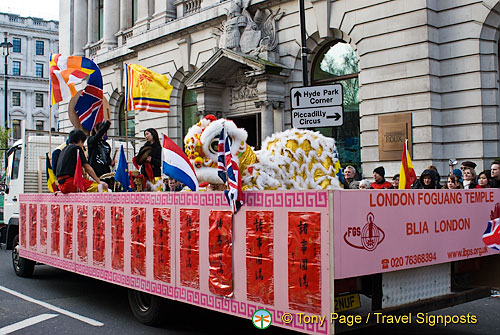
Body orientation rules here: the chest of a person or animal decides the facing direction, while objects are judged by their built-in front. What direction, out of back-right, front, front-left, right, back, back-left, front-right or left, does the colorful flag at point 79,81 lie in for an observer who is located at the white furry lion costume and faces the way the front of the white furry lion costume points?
front-right

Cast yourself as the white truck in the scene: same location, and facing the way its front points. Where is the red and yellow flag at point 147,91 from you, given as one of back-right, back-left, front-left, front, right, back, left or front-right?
back

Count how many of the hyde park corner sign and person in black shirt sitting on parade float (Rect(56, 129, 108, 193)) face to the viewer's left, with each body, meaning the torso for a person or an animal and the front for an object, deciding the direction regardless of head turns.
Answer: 0

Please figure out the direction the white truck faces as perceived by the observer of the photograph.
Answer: facing away from the viewer and to the left of the viewer

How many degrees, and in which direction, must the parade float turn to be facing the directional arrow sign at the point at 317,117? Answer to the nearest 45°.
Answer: approximately 45° to its right

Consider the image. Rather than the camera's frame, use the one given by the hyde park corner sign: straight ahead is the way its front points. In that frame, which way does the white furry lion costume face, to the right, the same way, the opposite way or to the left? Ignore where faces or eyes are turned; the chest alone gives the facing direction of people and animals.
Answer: to the right

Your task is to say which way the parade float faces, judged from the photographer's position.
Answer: facing away from the viewer and to the left of the viewer

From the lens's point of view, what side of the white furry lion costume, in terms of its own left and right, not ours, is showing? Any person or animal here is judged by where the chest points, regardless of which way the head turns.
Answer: left
